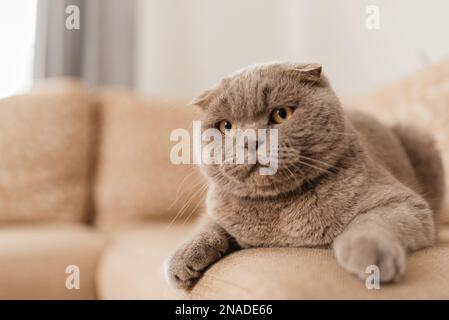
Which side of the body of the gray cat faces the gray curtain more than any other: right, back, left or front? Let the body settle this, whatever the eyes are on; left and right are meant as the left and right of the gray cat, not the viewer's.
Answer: right

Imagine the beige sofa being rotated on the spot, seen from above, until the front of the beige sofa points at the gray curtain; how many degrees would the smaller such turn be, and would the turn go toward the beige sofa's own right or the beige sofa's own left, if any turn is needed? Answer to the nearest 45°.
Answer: approximately 180°

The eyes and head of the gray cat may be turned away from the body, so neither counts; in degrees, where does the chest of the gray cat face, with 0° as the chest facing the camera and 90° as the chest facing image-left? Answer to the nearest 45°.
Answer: approximately 45°

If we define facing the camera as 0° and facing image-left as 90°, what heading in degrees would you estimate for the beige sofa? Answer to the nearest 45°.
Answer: approximately 0°
